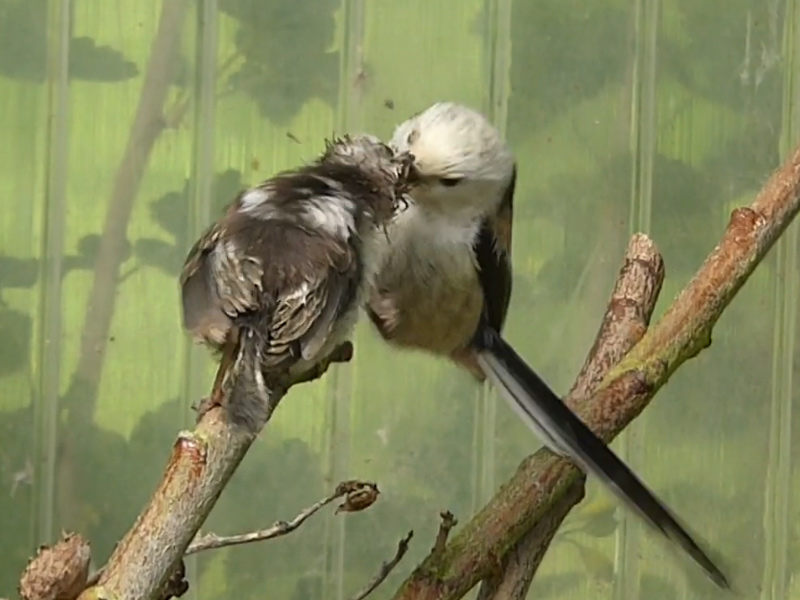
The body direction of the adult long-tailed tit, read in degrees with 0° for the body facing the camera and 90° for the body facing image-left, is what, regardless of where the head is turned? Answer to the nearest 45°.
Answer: approximately 45°

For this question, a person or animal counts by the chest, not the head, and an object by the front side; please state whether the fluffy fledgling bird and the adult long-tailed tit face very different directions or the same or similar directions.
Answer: very different directions

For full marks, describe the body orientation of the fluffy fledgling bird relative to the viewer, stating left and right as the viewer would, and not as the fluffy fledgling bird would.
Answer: facing away from the viewer and to the right of the viewer
